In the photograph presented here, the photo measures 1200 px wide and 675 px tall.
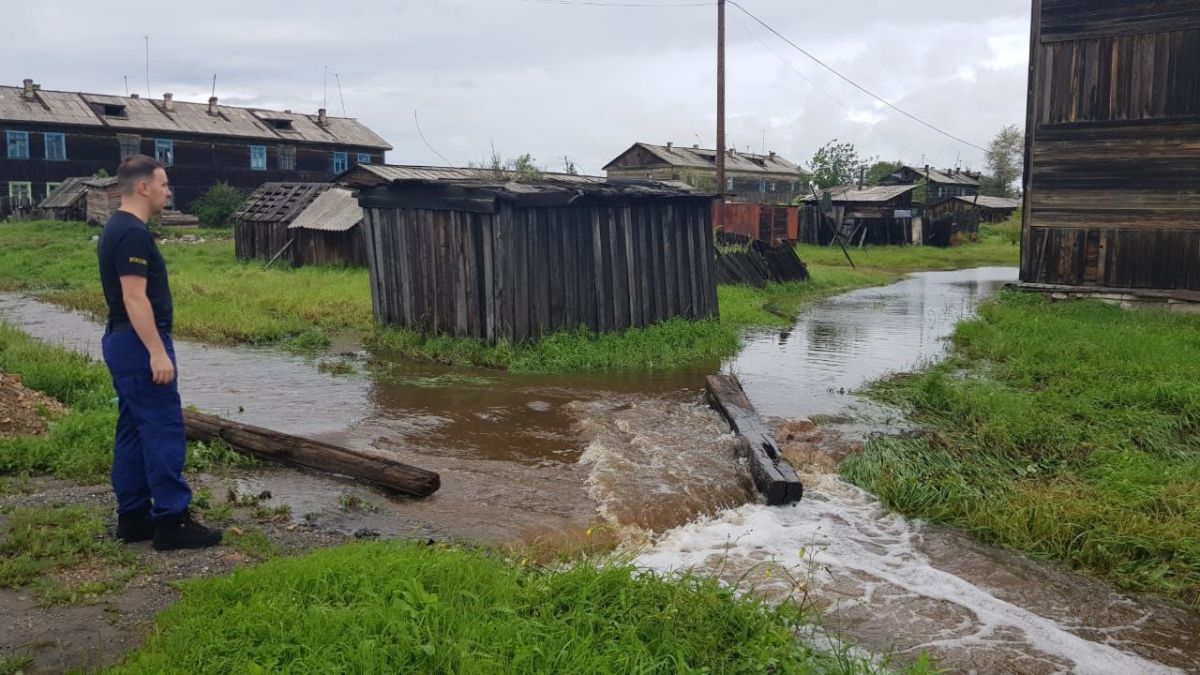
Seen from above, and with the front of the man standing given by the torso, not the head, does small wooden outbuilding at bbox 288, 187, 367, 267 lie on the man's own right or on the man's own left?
on the man's own left

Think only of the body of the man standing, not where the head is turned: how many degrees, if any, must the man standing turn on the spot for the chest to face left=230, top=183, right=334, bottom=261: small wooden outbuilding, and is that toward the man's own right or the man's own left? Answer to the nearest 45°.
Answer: approximately 90° to the man's own left

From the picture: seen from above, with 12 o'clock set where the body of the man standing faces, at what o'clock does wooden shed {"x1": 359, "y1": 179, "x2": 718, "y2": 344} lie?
The wooden shed is roughly at 10 o'clock from the man standing.

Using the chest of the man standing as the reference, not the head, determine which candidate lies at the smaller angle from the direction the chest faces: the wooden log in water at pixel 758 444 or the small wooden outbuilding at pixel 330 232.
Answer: the wooden log in water

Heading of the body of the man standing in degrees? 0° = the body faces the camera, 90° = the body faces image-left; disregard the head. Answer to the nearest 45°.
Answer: approximately 270°

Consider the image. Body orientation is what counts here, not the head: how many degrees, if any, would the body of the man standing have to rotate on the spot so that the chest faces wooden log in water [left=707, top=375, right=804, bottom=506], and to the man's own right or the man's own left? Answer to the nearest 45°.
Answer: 0° — they already face it

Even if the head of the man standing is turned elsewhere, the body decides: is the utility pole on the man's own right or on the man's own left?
on the man's own left

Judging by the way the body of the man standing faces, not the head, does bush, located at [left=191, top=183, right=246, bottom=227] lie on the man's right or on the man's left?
on the man's left

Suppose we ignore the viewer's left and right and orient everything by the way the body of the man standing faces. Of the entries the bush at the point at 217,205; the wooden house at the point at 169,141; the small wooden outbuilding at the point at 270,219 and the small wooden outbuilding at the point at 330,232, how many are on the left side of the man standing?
4

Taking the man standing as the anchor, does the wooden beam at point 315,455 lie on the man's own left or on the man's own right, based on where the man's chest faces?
on the man's own left

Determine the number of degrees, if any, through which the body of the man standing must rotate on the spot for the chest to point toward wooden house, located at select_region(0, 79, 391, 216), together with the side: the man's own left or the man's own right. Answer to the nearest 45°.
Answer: approximately 90° to the man's own left
